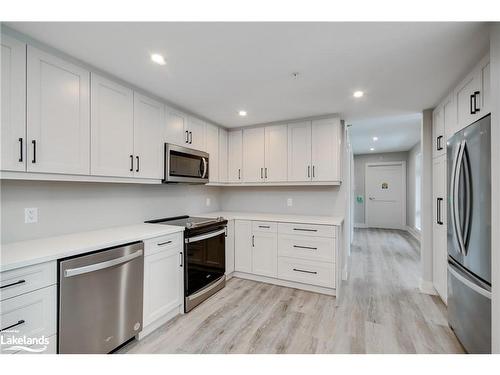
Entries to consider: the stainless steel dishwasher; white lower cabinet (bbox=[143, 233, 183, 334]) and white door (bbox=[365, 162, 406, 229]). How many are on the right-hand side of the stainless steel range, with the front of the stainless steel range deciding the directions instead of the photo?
2

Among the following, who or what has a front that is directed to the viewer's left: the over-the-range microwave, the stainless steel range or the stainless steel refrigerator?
the stainless steel refrigerator

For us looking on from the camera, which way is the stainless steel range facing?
facing the viewer and to the right of the viewer

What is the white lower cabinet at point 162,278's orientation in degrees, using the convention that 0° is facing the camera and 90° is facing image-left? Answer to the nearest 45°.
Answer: approximately 315°

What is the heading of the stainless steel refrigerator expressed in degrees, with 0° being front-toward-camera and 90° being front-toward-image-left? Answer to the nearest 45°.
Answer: approximately 90°

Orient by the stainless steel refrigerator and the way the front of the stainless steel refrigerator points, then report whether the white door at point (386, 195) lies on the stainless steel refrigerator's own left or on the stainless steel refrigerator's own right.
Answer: on the stainless steel refrigerator's own right

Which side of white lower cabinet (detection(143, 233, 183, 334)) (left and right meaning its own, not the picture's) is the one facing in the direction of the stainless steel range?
left

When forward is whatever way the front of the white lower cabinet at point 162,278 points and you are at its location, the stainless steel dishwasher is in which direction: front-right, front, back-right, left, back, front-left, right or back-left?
right

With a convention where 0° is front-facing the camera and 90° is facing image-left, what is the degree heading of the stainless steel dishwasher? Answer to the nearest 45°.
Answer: approximately 315°
